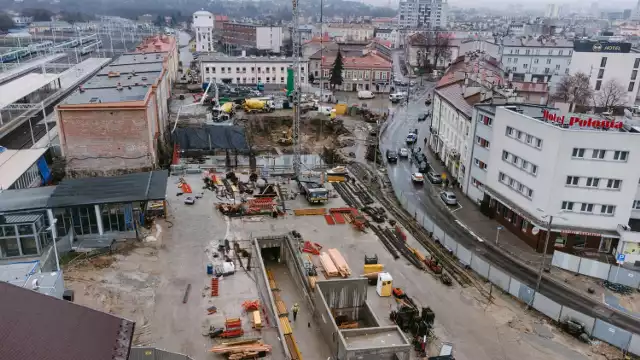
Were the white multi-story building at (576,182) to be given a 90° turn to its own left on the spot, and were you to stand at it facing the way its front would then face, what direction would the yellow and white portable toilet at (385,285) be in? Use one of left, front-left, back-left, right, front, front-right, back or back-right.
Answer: back-right

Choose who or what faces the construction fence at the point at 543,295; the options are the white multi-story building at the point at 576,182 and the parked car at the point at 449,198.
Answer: the white multi-story building

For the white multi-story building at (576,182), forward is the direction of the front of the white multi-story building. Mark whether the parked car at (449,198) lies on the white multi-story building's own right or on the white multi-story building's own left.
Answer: on the white multi-story building's own right

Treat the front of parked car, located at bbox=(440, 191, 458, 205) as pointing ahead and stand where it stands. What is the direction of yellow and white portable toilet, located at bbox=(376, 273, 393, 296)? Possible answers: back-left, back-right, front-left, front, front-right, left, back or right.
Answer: back-left

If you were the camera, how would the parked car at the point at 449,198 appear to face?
facing away from the viewer and to the left of the viewer

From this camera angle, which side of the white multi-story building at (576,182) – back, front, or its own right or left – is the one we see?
front

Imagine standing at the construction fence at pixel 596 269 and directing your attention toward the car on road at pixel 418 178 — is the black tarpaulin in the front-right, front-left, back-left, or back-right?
front-left

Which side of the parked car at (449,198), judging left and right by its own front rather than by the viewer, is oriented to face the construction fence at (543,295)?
back

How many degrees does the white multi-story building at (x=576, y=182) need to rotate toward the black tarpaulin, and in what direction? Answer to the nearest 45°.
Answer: approximately 90° to its right

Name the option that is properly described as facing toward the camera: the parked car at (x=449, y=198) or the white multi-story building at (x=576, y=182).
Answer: the white multi-story building

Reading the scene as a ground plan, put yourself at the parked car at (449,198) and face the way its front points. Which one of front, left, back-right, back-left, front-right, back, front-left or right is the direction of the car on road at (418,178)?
front

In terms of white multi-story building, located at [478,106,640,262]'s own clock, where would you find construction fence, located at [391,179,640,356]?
The construction fence is roughly at 12 o'clock from the white multi-story building.
